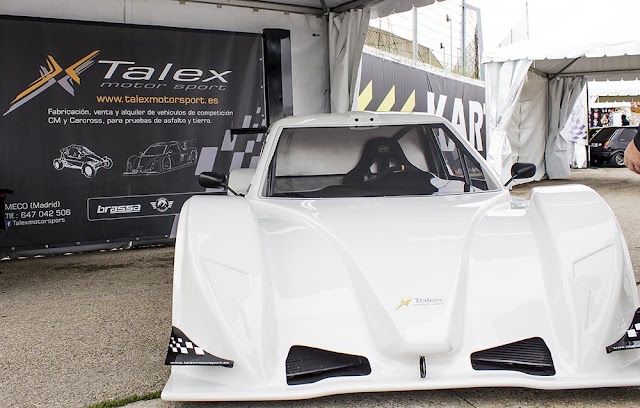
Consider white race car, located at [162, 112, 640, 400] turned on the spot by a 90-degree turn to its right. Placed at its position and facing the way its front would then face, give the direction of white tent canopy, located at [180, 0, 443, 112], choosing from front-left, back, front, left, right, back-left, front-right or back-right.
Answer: right

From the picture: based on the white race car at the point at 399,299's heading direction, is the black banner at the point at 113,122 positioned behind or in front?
behind

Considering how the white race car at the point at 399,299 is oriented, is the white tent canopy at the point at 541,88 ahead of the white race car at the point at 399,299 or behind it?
behind

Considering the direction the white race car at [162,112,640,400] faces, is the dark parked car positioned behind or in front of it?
behind

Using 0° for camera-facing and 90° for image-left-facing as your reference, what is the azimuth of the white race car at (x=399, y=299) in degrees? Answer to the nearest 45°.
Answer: approximately 0°

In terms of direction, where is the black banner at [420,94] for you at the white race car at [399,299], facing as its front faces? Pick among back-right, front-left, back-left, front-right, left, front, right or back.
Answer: back
